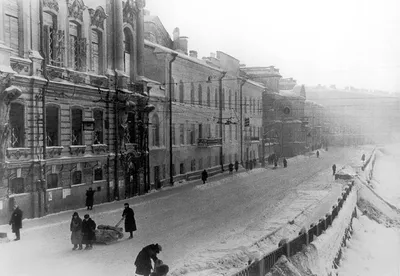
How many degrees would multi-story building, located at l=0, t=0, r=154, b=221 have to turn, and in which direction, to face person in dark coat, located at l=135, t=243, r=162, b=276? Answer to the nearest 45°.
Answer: approximately 45° to its right

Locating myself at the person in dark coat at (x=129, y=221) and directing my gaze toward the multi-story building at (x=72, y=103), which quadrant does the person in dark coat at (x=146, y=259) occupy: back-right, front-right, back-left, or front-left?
back-left

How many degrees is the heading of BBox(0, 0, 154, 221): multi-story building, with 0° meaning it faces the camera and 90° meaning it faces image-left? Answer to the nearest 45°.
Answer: approximately 315°

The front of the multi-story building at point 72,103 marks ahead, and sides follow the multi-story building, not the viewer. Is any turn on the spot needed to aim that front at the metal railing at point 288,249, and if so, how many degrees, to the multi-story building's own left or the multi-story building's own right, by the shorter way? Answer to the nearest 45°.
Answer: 0° — it already faces it

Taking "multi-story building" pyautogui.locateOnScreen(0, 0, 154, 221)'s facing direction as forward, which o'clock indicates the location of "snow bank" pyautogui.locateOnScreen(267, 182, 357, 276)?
The snow bank is roughly at 12 o'clock from the multi-story building.
